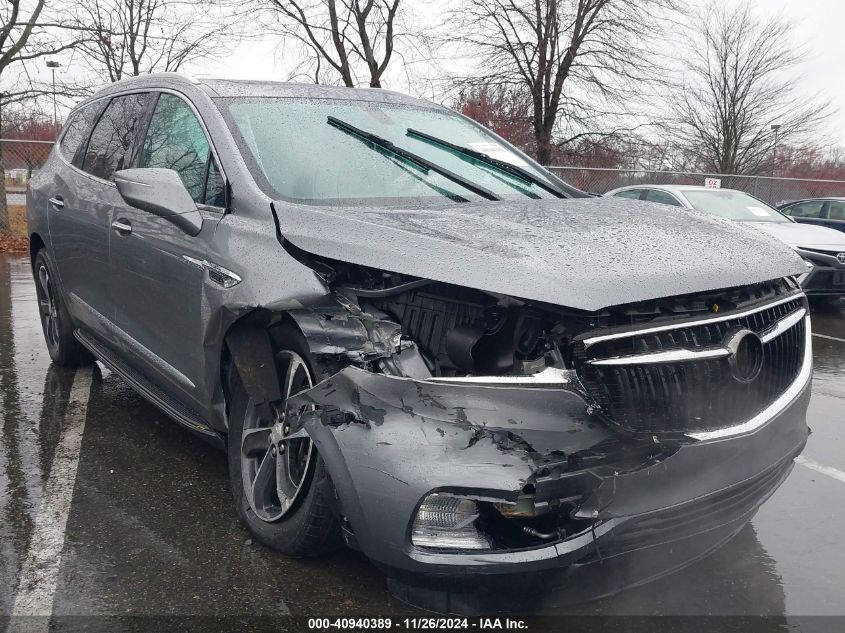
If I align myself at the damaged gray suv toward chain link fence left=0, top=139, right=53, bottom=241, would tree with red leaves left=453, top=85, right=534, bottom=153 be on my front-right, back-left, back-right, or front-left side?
front-right

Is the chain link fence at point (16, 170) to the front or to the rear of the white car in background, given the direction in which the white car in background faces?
to the rear

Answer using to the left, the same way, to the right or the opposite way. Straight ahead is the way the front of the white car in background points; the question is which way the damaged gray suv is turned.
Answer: the same way

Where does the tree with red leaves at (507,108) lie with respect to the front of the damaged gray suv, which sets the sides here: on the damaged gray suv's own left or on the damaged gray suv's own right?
on the damaged gray suv's own left

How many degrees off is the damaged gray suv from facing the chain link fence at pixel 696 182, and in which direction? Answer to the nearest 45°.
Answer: approximately 135° to its left

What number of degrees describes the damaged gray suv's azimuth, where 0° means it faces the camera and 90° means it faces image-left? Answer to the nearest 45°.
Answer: approximately 315°

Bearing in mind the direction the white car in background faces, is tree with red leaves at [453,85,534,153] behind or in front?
behind

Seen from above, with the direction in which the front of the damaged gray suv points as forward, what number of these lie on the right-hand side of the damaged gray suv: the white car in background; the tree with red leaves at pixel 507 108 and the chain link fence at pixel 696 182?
0

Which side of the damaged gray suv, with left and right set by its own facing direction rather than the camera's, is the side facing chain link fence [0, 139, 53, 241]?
back

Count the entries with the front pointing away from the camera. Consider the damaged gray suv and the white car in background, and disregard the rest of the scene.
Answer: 0

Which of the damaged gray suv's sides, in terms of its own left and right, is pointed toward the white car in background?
left

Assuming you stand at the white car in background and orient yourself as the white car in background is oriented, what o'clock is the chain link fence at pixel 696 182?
The chain link fence is roughly at 7 o'clock from the white car in background.

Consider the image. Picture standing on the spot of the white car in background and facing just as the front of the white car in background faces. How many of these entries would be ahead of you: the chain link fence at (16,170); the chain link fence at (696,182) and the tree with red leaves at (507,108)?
0

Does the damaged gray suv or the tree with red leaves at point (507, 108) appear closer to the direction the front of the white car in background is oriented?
the damaged gray suv

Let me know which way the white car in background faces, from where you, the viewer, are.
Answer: facing the viewer and to the right of the viewer
